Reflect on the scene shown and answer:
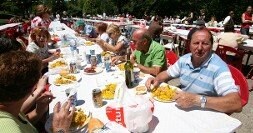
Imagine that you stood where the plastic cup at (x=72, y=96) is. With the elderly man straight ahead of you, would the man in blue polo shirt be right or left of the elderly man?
right

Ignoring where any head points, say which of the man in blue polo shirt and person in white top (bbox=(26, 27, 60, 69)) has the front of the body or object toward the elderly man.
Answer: the person in white top

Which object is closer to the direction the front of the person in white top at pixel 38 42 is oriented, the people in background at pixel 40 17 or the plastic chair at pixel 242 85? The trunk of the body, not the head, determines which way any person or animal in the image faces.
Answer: the plastic chair

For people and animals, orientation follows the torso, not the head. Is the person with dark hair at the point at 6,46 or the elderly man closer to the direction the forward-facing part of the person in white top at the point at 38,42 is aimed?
the elderly man

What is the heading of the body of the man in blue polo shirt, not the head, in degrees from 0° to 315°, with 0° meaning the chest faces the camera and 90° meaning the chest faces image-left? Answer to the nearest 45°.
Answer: approximately 45°

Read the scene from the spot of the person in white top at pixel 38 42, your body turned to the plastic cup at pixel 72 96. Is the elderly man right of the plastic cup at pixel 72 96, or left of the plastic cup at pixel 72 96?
left

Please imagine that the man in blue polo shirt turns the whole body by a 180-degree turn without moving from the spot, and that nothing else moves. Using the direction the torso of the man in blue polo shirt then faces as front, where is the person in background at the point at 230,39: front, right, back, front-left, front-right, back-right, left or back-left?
front-left

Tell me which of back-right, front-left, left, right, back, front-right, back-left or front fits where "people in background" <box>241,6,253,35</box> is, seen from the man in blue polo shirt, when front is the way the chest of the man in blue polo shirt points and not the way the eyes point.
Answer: back-right

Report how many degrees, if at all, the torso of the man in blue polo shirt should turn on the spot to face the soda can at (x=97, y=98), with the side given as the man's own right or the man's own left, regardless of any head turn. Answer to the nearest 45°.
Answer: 0° — they already face it
